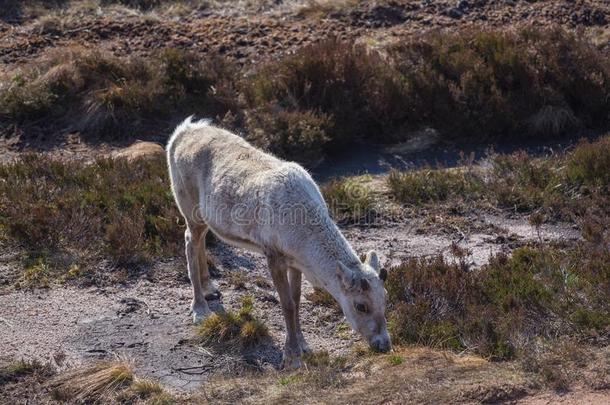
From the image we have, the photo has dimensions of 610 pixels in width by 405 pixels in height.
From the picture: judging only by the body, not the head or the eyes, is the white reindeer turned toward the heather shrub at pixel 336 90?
no

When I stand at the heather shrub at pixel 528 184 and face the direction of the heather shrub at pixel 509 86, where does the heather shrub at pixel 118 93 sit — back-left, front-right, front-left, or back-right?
front-left

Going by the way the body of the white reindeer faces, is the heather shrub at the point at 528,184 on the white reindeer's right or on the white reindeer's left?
on the white reindeer's left

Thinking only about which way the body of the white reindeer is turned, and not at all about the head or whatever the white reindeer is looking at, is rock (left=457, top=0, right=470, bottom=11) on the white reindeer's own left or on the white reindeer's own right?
on the white reindeer's own left

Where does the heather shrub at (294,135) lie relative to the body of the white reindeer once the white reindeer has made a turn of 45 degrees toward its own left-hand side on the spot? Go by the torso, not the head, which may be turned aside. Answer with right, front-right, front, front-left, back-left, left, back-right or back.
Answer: left

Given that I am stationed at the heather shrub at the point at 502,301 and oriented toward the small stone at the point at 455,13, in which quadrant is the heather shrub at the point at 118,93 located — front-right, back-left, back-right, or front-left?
front-left

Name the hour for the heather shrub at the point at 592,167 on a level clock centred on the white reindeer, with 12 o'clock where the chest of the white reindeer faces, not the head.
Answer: The heather shrub is roughly at 9 o'clock from the white reindeer.

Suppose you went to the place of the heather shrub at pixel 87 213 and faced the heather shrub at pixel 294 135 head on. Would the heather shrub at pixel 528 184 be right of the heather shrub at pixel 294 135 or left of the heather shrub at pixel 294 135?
right

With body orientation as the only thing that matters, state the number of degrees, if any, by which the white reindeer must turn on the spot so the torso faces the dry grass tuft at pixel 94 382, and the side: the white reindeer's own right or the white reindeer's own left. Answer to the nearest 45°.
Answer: approximately 90° to the white reindeer's own right

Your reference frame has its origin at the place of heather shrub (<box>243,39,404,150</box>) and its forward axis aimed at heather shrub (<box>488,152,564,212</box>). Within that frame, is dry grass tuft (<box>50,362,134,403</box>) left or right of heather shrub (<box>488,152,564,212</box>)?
right

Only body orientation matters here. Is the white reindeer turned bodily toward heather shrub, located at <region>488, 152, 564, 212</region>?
no

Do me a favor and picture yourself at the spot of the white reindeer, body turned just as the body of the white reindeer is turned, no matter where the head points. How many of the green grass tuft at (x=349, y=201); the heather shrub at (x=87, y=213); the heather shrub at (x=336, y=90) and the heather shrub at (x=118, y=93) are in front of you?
0

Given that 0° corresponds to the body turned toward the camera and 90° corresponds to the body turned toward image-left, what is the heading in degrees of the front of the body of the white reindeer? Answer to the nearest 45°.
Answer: approximately 315°

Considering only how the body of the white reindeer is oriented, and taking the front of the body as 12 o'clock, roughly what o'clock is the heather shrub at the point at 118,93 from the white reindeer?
The heather shrub is roughly at 7 o'clock from the white reindeer.
